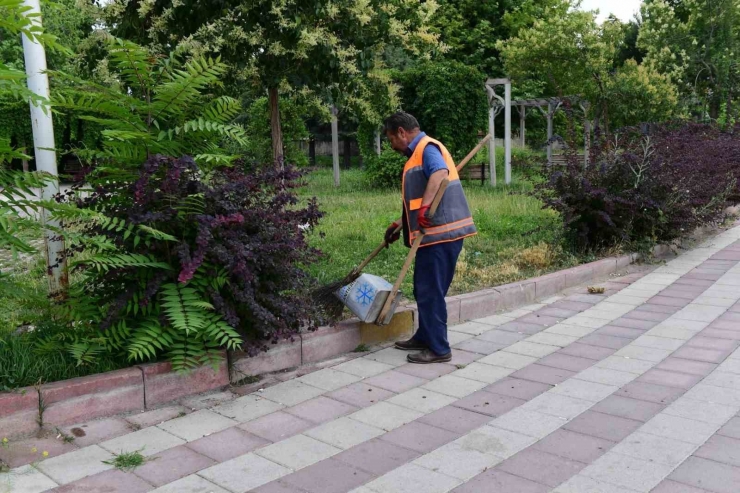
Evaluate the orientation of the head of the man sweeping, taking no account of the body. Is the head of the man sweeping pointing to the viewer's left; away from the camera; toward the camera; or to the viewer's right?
to the viewer's left

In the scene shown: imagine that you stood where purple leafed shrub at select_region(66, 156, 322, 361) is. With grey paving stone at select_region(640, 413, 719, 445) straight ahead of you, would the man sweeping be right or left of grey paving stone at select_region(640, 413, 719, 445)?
left

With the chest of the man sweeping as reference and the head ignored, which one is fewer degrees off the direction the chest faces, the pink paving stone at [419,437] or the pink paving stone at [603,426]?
the pink paving stone at [419,437]

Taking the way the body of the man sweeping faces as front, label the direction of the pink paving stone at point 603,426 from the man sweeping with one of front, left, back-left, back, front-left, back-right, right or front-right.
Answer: back-left

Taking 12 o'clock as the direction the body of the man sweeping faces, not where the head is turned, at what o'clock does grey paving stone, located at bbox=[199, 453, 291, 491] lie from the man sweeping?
The grey paving stone is roughly at 10 o'clock from the man sweeping.

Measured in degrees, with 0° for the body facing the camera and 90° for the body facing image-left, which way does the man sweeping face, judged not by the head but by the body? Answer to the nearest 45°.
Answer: approximately 90°

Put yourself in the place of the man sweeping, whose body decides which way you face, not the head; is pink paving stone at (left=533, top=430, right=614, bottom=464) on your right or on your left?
on your left

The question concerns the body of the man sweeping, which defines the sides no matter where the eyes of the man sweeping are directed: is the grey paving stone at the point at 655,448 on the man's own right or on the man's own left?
on the man's own left

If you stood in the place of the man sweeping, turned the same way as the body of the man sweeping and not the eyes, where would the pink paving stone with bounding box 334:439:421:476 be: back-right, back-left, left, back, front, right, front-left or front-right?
left

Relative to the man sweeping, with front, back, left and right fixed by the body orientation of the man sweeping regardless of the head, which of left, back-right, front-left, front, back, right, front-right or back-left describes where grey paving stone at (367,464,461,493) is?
left

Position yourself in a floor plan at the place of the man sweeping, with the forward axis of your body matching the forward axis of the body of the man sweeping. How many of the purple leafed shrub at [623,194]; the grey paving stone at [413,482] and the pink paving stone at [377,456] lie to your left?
2
